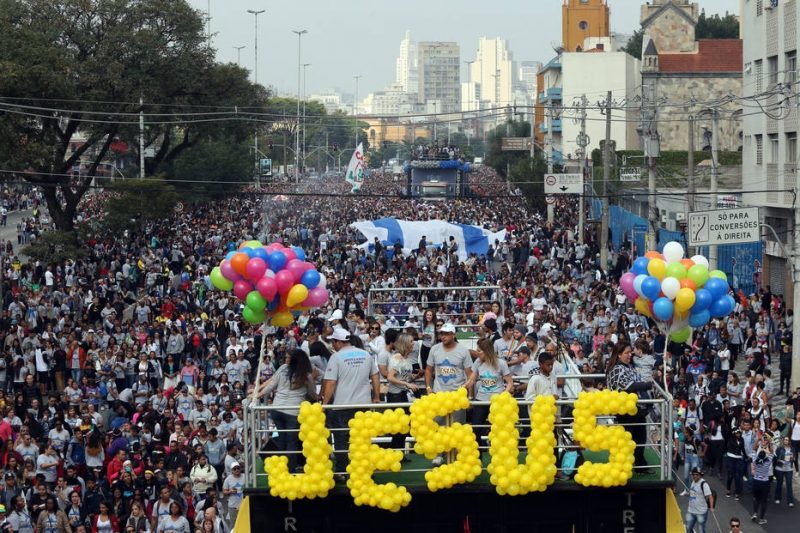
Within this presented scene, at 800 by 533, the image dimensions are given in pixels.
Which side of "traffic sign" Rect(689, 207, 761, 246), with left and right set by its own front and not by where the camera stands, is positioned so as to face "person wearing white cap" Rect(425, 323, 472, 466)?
front

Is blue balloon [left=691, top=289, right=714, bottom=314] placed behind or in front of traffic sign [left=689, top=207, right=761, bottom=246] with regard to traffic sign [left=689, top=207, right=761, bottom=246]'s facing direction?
in front

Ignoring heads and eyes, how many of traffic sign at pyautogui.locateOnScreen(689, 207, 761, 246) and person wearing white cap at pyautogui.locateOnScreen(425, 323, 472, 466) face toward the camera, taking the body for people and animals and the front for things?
2

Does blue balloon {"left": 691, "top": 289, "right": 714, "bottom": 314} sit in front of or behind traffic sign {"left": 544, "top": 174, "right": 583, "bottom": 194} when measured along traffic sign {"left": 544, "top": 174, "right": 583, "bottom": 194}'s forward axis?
in front

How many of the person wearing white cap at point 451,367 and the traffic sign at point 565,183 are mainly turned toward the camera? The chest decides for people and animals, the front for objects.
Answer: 2

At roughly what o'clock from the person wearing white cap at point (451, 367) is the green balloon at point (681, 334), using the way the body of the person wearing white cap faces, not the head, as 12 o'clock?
The green balloon is roughly at 8 o'clock from the person wearing white cap.

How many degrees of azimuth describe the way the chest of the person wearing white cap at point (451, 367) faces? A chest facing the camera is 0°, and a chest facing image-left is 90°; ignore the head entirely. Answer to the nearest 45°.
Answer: approximately 0°

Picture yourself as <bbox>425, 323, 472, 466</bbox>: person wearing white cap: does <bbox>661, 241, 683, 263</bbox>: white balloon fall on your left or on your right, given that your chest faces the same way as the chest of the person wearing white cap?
on your left

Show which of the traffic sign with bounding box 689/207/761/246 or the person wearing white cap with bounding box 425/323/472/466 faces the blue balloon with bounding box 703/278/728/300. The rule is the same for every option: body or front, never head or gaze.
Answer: the traffic sign
